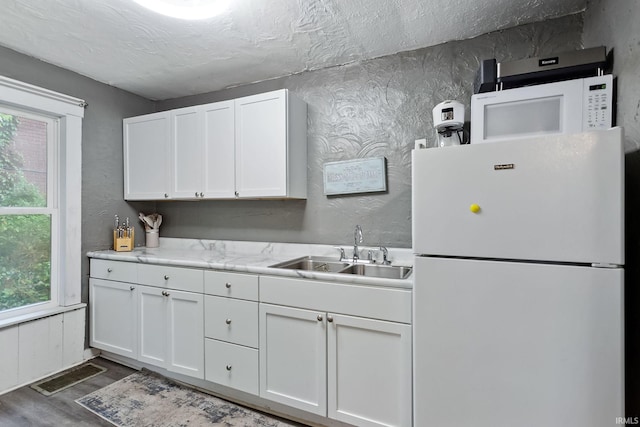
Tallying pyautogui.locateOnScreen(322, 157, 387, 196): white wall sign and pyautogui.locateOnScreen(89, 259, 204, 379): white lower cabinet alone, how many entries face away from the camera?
0

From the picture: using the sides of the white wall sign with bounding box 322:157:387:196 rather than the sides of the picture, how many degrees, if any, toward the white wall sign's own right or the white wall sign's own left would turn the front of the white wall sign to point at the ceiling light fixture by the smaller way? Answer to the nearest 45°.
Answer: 0° — it already faces it

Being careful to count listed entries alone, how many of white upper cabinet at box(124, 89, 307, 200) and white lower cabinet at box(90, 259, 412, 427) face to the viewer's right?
0

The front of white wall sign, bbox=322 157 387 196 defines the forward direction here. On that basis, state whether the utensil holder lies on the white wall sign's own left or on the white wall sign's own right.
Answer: on the white wall sign's own right

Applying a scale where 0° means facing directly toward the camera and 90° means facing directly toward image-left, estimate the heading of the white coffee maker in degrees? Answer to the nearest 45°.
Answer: approximately 0°

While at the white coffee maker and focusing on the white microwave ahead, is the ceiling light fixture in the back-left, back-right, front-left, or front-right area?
back-right

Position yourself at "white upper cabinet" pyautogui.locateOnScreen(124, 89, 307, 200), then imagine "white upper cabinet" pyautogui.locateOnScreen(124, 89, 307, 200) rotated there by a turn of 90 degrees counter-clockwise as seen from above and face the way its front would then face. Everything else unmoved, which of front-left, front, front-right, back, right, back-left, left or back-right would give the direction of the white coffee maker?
front

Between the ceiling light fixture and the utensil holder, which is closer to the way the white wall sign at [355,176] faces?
the ceiling light fixture

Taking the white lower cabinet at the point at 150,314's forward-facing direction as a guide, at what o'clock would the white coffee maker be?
The white coffee maker is roughly at 9 o'clock from the white lower cabinet.

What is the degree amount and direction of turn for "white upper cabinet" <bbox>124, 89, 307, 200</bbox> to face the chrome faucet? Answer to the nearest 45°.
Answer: approximately 90° to its left

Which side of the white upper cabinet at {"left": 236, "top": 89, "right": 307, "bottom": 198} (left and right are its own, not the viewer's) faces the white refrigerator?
left

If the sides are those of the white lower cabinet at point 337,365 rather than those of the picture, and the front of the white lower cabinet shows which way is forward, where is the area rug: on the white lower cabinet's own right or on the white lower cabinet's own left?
on the white lower cabinet's own right
